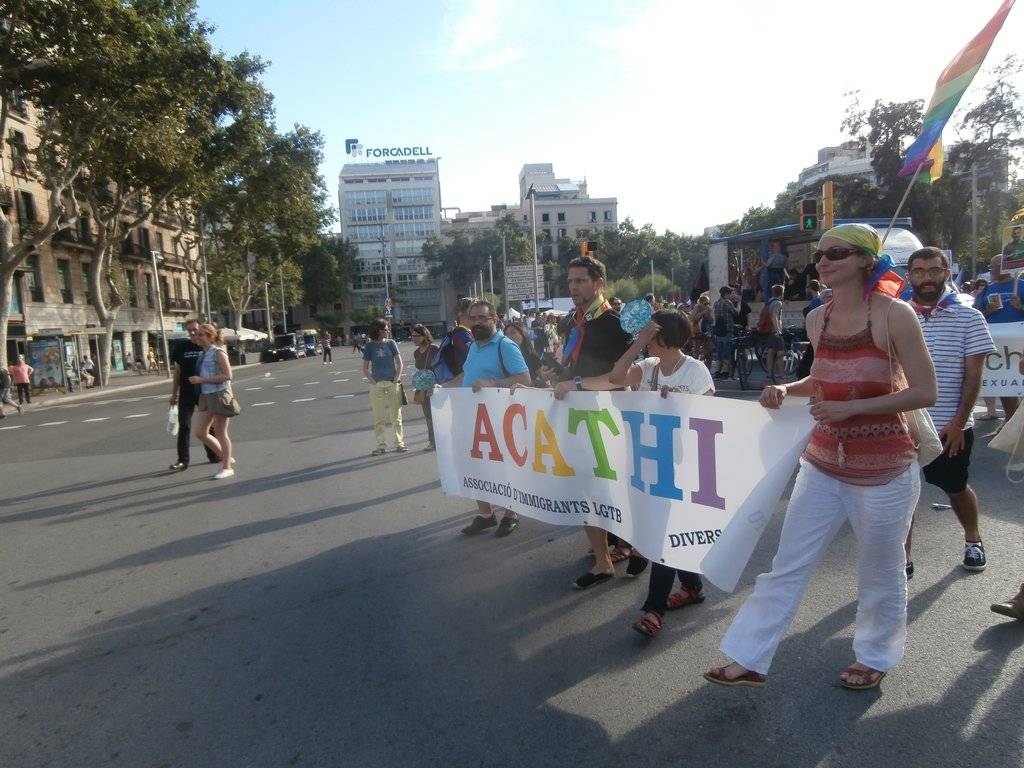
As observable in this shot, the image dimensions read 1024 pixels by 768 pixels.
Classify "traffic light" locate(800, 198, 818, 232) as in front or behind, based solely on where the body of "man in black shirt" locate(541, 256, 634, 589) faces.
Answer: behind

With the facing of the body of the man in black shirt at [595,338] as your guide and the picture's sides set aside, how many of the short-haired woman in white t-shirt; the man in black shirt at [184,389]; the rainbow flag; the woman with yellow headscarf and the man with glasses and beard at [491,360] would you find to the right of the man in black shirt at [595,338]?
2

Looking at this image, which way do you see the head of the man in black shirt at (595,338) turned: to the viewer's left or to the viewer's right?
to the viewer's left

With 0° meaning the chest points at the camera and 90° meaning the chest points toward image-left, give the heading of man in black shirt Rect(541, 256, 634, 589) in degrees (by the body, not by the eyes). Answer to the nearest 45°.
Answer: approximately 45°

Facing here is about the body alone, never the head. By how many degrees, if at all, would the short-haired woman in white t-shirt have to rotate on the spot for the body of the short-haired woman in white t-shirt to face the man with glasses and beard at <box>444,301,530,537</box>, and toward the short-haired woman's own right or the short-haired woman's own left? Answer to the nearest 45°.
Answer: approximately 90° to the short-haired woman's own right

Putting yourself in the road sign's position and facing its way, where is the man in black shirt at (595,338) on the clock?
The man in black shirt is roughly at 12 o'clock from the road sign.

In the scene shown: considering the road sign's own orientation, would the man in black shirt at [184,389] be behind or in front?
in front

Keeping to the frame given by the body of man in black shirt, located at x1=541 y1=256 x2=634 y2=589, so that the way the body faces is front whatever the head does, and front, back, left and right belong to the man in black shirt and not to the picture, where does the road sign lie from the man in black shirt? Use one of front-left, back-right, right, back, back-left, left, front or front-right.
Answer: back-right

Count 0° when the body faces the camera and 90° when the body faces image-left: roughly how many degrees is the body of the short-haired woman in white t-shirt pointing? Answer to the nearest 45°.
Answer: approximately 45°
